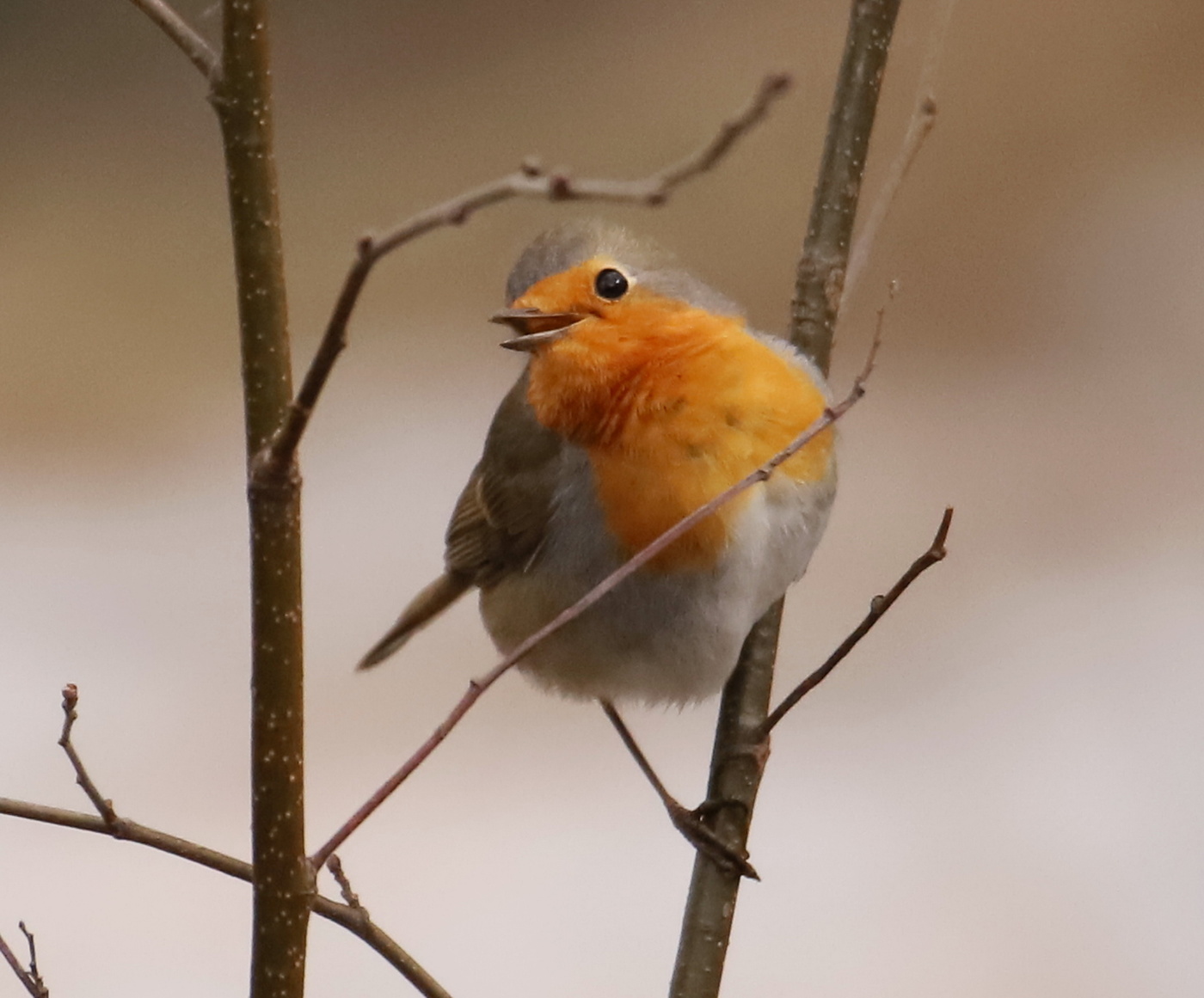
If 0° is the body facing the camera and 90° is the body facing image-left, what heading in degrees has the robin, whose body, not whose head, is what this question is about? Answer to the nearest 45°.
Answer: approximately 315°
